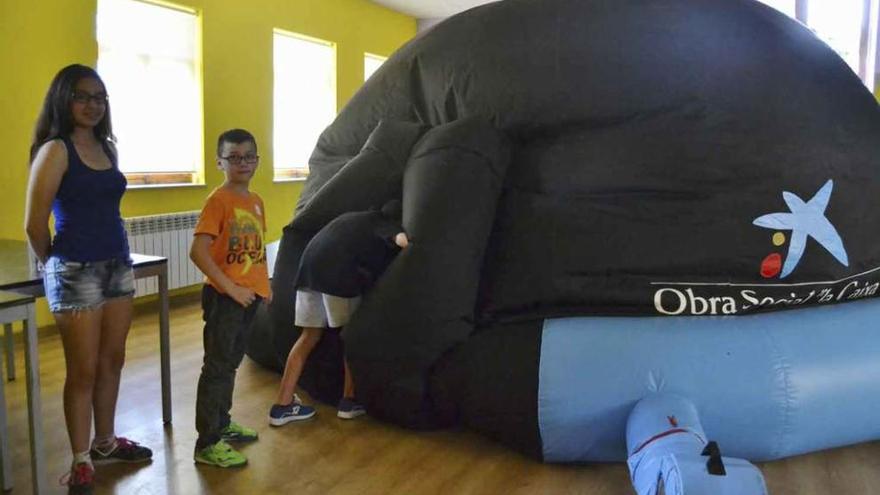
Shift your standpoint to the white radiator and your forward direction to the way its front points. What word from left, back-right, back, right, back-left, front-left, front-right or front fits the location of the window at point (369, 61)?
left

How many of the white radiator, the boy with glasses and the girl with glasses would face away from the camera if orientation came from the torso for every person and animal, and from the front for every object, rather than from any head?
0

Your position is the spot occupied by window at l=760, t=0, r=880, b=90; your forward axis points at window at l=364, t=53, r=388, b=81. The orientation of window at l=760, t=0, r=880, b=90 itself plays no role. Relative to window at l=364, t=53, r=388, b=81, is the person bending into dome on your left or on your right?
left

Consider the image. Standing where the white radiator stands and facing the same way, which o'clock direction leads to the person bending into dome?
The person bending into dome is roughly at 1 o'clock from the white radiator.

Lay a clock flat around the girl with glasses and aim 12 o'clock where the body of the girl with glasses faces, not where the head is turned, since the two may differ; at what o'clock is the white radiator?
The white radiator is roughly at 8 o'clock from the girl with glasses.

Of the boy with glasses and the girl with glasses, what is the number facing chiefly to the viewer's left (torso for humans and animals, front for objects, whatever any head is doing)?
0

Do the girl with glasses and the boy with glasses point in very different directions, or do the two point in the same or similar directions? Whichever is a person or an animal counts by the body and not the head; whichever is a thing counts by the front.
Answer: same or similar directions

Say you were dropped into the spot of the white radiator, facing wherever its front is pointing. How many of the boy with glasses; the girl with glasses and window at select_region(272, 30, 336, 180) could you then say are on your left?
1

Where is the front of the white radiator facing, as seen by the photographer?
facing the viewer and to the right of the viewer

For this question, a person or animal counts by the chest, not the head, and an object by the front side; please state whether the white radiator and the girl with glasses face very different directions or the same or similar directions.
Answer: same or similar directions

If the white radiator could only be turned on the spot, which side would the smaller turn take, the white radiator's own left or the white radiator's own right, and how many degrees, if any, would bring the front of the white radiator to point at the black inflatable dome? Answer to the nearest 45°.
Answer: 0° — it already faces it

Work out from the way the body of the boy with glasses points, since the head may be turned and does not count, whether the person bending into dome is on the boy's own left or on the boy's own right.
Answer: on the boy's own left

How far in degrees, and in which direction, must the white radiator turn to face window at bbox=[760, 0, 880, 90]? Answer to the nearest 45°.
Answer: approximately 45° to its left
